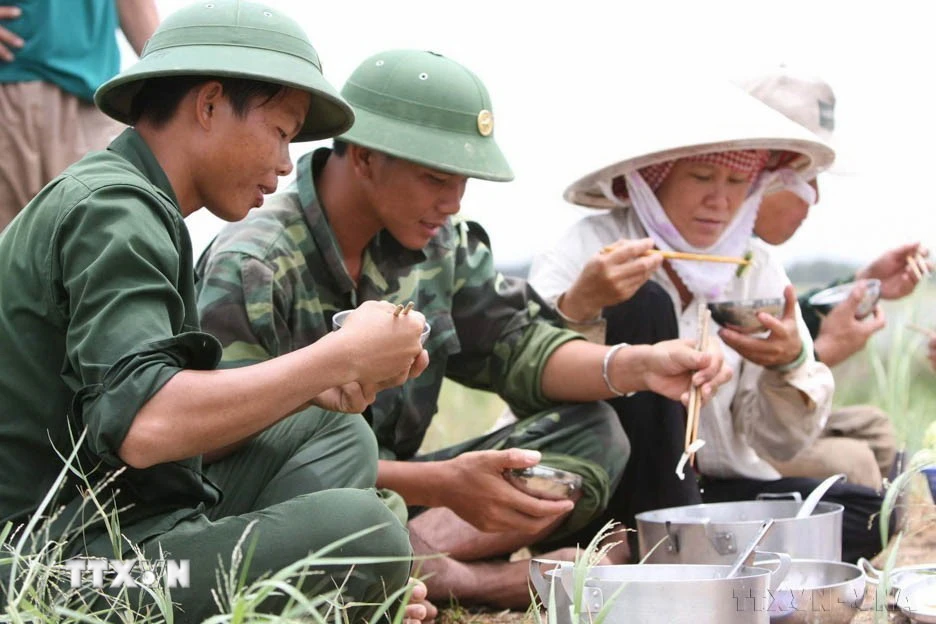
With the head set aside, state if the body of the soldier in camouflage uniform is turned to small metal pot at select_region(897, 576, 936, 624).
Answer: yes

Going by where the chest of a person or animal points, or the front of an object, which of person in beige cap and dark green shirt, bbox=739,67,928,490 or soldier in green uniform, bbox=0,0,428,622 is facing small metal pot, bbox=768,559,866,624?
the soldier in green uniform

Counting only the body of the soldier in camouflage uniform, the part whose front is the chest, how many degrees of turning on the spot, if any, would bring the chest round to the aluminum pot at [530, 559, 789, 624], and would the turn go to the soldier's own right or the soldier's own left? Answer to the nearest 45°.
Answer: approximately 45° to the soldier's own right

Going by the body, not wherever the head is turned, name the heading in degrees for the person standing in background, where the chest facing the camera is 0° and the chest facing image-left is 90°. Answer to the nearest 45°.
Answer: approximately 0°

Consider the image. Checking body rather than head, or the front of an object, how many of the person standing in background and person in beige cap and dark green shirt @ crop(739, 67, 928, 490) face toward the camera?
1

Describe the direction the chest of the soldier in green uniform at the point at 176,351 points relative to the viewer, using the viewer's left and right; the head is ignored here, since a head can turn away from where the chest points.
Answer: facing to the right of the viewer

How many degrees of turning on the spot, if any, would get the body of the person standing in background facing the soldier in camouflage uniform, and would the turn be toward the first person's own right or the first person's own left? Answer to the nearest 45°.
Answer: approximately 45° to the first person's own left

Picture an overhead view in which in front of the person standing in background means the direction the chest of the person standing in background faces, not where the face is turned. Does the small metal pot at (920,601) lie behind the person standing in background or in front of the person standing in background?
in front
